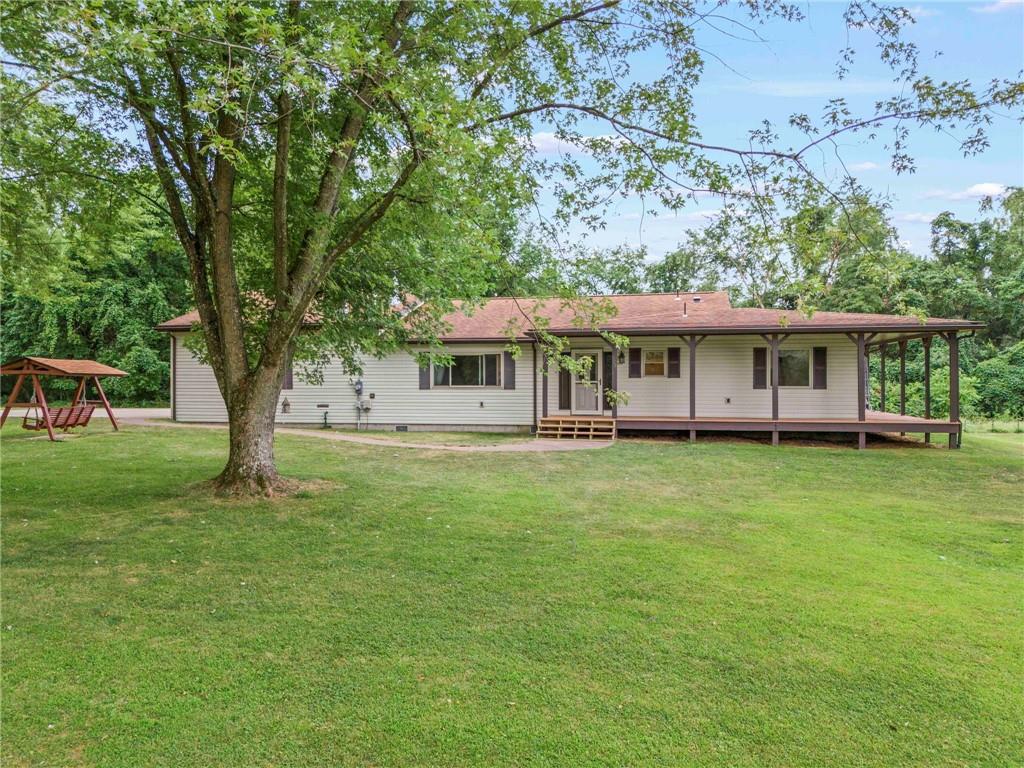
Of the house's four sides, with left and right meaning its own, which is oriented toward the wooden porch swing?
right

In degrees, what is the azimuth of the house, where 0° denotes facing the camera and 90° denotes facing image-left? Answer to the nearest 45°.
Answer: approximately 0°
